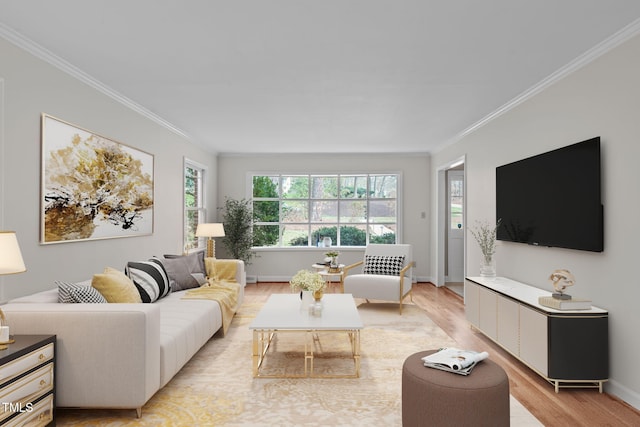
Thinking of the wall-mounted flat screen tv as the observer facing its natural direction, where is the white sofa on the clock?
The white sofa is roughly at 12 o'clock from the wall-mounted flat screen tv.

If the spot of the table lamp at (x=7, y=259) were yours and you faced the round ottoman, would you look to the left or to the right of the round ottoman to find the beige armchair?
left
